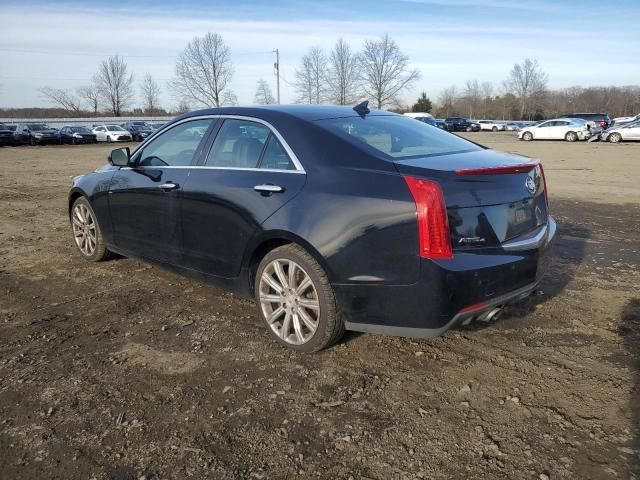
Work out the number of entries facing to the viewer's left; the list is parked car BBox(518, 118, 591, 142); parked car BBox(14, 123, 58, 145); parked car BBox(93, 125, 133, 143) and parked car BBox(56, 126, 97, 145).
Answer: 1

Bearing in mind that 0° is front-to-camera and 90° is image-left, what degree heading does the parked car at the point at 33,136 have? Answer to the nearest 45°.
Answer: approximately 315°

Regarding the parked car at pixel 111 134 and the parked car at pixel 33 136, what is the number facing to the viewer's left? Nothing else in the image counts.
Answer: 0

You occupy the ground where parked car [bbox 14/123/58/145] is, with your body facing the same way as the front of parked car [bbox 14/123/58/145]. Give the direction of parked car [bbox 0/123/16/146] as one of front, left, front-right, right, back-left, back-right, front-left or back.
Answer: right

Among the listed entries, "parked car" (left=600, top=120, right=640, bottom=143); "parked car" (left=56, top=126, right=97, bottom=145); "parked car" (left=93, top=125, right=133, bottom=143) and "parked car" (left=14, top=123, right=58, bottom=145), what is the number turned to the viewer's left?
1

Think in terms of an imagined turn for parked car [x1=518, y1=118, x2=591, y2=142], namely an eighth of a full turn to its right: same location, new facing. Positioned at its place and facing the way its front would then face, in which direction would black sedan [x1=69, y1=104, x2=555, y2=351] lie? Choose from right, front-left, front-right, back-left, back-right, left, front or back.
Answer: back-left

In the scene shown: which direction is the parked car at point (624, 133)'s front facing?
to the viewer's left
